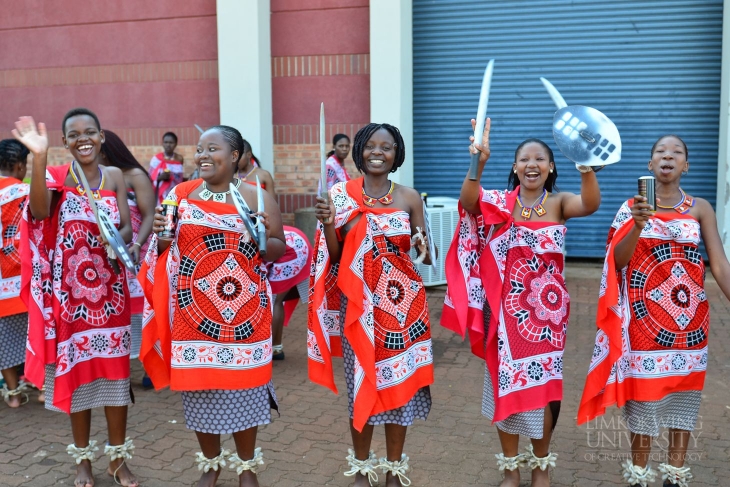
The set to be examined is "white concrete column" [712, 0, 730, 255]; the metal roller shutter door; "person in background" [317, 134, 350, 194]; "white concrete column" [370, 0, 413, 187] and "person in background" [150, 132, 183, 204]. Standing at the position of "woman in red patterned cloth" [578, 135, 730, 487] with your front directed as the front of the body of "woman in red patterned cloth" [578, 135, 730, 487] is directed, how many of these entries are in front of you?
0

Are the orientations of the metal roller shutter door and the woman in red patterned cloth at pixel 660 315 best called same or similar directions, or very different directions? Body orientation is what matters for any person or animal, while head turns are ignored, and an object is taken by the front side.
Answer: same or similar directions

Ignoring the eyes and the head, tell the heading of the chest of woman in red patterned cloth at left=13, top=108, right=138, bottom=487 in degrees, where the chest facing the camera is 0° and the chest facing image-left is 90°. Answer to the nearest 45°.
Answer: approximately 0°

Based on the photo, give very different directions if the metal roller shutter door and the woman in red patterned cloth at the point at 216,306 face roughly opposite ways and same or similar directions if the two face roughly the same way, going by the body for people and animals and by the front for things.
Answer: same or similar directions

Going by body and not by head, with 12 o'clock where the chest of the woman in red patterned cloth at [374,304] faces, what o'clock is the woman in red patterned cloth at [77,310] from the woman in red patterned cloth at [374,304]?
the woman in red patterned cloth at [77,310] is roughly at 3 o'clock from the woman in red patterned cloth at [374,304].

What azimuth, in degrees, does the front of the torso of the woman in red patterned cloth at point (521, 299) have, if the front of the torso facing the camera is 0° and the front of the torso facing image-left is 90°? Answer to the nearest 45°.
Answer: approximately 0°

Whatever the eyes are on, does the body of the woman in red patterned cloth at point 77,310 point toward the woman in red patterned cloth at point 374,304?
no

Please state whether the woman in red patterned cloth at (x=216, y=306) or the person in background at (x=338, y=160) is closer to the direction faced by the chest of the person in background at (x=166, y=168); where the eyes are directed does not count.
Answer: the woman in red patterned cloth

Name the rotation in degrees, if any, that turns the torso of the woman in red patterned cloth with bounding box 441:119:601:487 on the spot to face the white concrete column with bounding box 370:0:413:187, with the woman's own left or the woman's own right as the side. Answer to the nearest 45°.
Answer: approximately 180°

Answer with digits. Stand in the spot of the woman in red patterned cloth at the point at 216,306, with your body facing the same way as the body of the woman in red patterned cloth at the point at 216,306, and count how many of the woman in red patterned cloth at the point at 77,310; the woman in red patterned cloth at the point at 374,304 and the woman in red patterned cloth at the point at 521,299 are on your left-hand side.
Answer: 2

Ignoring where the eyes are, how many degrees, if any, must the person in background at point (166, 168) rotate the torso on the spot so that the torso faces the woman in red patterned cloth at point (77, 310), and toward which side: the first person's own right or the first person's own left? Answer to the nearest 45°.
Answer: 0° — they already face them

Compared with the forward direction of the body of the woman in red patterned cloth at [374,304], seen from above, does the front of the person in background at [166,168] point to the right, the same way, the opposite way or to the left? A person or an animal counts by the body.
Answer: the same way

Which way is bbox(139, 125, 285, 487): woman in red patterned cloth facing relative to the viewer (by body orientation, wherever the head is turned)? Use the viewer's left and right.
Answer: facing the viewer

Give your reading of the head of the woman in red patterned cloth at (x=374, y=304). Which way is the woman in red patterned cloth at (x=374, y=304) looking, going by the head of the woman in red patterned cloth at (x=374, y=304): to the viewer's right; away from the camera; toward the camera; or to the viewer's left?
toward the camera

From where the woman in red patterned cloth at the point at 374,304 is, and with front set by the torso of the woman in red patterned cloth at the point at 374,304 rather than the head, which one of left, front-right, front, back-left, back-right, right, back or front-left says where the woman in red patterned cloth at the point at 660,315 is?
left

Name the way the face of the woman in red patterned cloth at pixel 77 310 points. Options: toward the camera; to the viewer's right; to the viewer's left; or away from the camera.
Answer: toward the camera

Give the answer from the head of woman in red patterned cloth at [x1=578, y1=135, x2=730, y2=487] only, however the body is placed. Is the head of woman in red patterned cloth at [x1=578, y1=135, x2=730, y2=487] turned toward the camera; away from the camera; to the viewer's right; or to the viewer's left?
toward the camera

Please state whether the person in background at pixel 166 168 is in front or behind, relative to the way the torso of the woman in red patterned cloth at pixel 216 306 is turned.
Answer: behind
